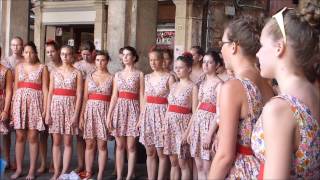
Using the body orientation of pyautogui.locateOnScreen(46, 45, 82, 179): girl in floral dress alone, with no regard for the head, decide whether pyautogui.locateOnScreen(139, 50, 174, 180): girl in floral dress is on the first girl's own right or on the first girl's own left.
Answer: on the first girl's own left

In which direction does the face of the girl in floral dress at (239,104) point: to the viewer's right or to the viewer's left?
to the viewer's left

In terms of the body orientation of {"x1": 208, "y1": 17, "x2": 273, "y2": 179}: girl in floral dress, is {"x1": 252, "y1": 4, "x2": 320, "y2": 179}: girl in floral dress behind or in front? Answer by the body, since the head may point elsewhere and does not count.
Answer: behind

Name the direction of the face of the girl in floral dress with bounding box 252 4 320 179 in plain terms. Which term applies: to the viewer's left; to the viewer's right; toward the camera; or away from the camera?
to the viewer's left

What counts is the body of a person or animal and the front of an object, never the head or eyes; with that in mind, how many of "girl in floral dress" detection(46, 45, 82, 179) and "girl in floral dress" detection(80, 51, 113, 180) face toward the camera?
2

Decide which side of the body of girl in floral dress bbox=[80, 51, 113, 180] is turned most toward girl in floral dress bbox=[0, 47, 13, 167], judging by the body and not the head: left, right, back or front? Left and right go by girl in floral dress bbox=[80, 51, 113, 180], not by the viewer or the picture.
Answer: right

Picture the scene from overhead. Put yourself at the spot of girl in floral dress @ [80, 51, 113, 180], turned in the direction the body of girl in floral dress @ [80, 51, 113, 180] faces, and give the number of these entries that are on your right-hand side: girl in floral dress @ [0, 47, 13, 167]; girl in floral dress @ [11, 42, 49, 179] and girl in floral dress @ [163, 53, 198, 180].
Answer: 2
